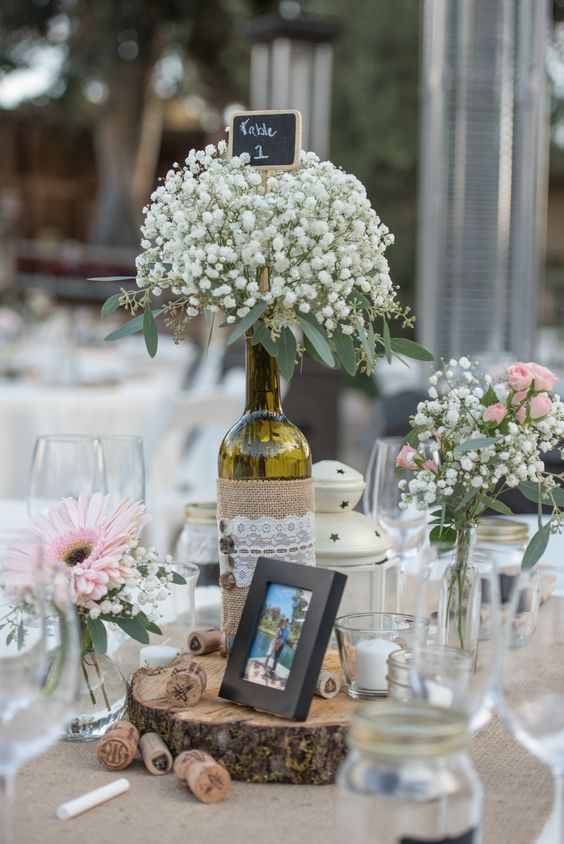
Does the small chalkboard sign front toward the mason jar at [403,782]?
yes

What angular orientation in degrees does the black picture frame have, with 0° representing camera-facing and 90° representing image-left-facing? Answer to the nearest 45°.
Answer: approximately 45°

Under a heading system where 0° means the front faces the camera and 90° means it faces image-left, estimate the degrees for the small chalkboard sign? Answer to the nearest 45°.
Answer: approximately 0°
